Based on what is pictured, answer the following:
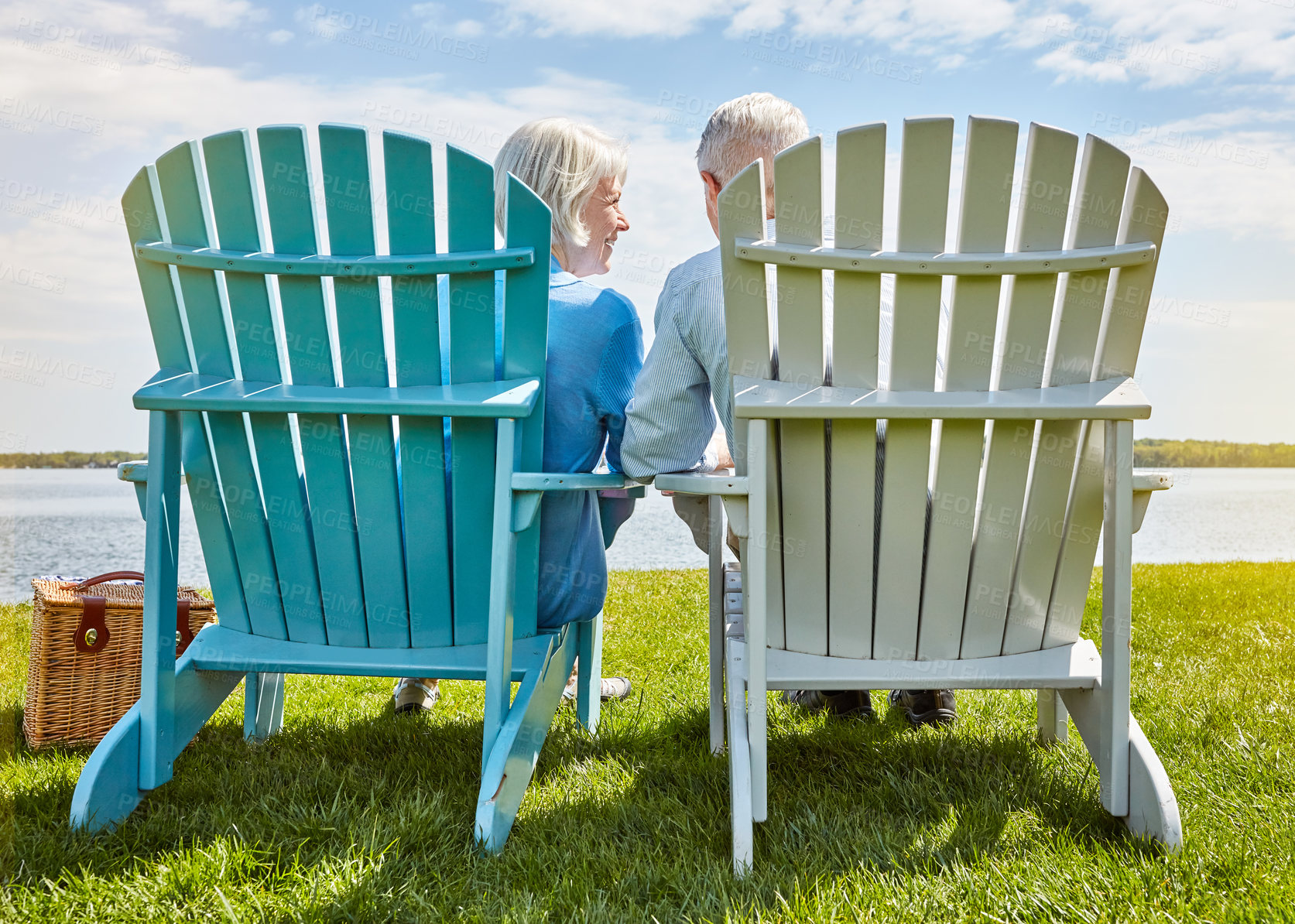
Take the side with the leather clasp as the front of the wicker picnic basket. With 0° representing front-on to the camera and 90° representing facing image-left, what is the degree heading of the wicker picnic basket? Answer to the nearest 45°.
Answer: approximately 0°

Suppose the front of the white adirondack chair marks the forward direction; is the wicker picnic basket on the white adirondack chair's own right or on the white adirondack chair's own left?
on the white adirondack chair's own left

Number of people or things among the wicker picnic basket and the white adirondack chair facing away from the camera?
1

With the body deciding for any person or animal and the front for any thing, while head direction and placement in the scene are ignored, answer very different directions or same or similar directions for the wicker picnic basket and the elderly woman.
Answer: very different directions

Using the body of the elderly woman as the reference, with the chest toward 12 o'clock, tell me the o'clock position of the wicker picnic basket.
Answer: The wicker picnic basket is roughly at 9 o'clock from the elderly woman.

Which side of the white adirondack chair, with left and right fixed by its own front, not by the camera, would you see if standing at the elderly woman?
left

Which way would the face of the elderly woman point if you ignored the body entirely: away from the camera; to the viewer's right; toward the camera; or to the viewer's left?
to the viewer's right

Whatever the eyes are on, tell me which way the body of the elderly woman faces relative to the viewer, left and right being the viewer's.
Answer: facing away from the viewer

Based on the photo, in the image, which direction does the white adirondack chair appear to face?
away from the camera

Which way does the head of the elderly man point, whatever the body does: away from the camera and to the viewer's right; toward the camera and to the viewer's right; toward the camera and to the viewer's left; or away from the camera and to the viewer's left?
away from the camera and to the viewer's left

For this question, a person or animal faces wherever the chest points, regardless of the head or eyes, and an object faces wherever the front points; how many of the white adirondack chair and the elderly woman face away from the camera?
2
